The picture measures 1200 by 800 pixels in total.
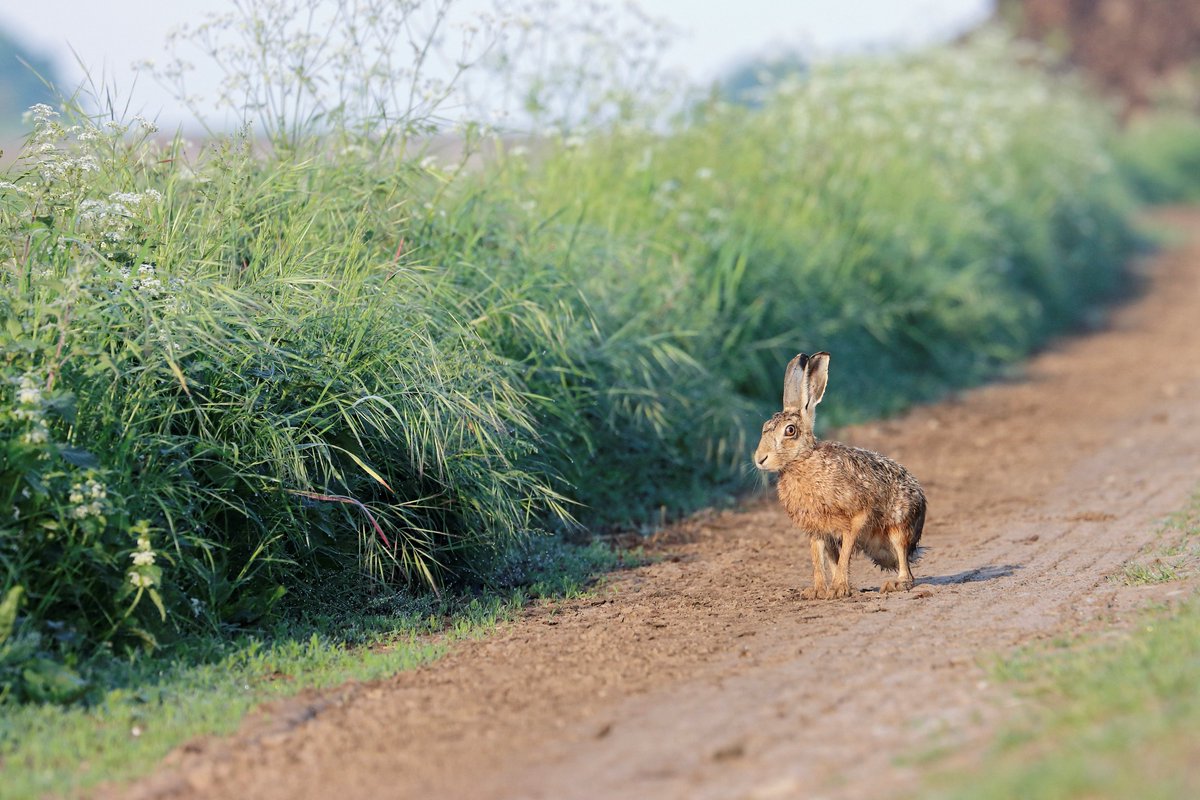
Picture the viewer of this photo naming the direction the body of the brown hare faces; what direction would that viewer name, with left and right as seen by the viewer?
facing the viewer and to the left of the viewer

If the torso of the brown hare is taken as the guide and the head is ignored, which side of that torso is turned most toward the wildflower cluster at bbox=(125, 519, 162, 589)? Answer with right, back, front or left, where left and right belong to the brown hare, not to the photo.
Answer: front

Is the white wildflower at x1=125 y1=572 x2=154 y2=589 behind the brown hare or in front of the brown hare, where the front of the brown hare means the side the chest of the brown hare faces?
in front

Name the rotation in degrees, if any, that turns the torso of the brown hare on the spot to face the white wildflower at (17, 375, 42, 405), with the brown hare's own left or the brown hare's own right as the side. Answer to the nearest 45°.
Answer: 0° — it already faces it

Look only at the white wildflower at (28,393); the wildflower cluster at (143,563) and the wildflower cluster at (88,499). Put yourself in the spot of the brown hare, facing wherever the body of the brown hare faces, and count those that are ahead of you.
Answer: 3

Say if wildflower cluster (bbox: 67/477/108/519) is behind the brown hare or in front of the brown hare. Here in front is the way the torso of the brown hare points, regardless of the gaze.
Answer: in front

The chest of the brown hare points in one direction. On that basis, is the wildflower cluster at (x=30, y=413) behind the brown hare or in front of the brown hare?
in front
